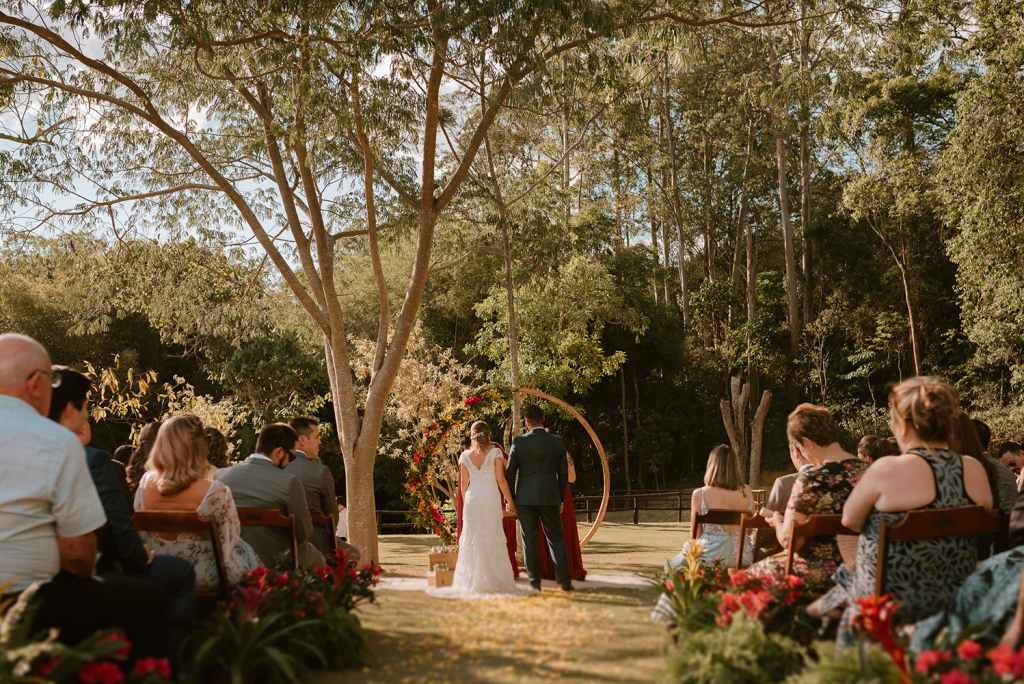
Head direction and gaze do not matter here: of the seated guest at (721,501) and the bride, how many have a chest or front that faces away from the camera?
2

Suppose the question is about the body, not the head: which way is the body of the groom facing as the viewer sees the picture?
away from the camera

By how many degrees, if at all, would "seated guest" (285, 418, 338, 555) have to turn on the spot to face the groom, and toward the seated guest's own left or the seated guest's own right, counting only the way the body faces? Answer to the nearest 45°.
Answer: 0° — they already face them

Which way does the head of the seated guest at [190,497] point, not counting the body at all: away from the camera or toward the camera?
away from the camera

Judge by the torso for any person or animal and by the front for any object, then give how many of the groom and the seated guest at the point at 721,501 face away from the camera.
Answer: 2

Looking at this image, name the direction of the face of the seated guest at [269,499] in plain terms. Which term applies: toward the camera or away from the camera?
away from the camera

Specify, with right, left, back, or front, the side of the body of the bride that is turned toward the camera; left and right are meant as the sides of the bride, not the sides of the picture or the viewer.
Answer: back

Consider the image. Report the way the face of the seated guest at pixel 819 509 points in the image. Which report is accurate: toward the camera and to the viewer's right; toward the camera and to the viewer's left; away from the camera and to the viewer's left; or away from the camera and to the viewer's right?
away from the camera and to the viewer's left

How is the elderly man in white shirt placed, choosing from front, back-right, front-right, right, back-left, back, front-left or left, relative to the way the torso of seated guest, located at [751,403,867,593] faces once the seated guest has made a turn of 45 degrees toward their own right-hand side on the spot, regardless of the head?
back-left

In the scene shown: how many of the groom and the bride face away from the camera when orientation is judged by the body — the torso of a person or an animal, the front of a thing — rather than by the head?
2

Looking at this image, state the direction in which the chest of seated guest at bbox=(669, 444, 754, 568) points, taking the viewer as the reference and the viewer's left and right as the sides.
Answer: facing away from the viewer

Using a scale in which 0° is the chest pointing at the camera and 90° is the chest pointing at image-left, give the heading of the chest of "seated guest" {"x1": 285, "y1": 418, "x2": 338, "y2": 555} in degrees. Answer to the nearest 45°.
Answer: approximately 225°

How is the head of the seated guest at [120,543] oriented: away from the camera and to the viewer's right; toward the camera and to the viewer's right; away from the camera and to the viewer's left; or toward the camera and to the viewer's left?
away from the camera and to the viewer's right

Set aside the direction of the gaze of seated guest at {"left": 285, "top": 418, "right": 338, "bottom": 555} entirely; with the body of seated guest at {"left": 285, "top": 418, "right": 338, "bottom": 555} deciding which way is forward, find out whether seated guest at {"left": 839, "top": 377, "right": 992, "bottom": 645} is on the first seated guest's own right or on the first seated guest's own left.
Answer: on the first seated guest's own right
